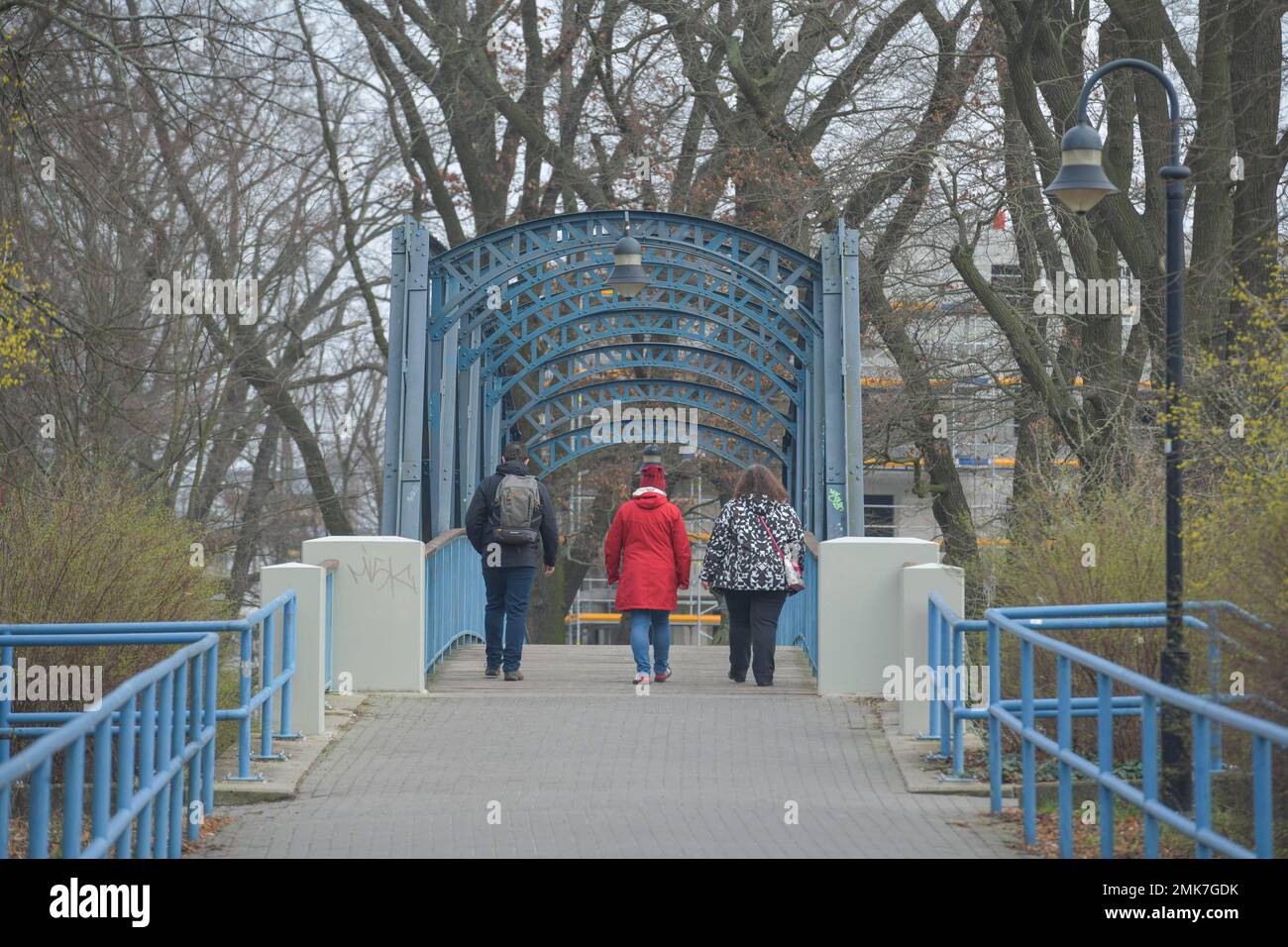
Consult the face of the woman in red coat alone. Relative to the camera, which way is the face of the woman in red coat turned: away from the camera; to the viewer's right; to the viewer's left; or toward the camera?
away from the camera

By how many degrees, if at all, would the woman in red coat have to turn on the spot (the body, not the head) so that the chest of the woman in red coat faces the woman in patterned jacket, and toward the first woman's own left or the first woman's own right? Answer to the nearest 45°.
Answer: approximately 90° to the first woman's own right

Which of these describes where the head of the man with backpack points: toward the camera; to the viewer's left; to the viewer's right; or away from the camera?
away from the camera

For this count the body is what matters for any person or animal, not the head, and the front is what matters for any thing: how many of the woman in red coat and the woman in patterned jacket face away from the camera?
2

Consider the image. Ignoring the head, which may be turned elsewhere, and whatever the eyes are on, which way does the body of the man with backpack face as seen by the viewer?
away from the camera

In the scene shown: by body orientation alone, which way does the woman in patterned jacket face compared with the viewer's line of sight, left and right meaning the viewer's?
facing away from the viewer

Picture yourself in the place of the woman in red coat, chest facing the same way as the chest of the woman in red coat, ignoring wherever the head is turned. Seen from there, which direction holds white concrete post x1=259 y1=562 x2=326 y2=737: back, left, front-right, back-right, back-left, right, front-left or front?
back-left

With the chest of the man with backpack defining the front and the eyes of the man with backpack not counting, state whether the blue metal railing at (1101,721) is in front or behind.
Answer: behind

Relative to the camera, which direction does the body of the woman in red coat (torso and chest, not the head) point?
away from the camera
